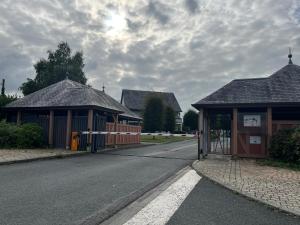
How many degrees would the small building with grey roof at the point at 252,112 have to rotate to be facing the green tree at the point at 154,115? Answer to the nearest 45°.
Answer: approximately 135° to its right

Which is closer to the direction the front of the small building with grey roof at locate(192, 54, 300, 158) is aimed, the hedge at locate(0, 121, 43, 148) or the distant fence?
the hedge

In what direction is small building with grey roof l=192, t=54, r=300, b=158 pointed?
toward the camera

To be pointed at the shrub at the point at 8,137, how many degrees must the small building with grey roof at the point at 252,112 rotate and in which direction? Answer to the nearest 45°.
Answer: approximately 90° to its right

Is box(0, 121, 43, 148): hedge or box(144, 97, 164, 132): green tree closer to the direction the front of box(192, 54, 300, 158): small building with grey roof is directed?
the hedge

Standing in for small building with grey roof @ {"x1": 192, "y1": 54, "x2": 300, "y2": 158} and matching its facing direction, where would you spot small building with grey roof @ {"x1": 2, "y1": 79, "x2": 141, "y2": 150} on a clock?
small building with grey roof @ {"x1": 2, "y1": 79, "x2": 141, "y2": 150} is roughly at 3 o'clock from small building with grey roof @ {"x1": 192, "y1": 54, "x2": 300, "y2": 158}.

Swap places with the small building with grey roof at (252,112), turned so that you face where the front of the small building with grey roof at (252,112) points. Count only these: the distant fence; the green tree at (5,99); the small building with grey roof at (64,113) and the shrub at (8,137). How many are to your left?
0

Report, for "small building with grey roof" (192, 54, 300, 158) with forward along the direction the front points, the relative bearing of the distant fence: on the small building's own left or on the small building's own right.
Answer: on the small building's own right
